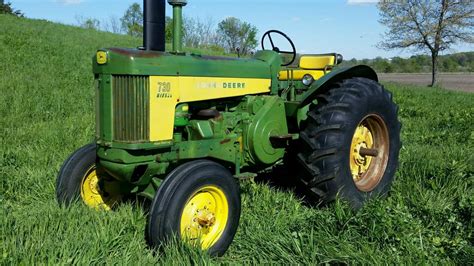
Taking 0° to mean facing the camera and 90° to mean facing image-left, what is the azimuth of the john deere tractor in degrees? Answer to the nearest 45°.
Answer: approximately 45°

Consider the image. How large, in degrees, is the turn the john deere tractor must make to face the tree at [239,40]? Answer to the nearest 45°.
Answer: approximately 135° to its right
